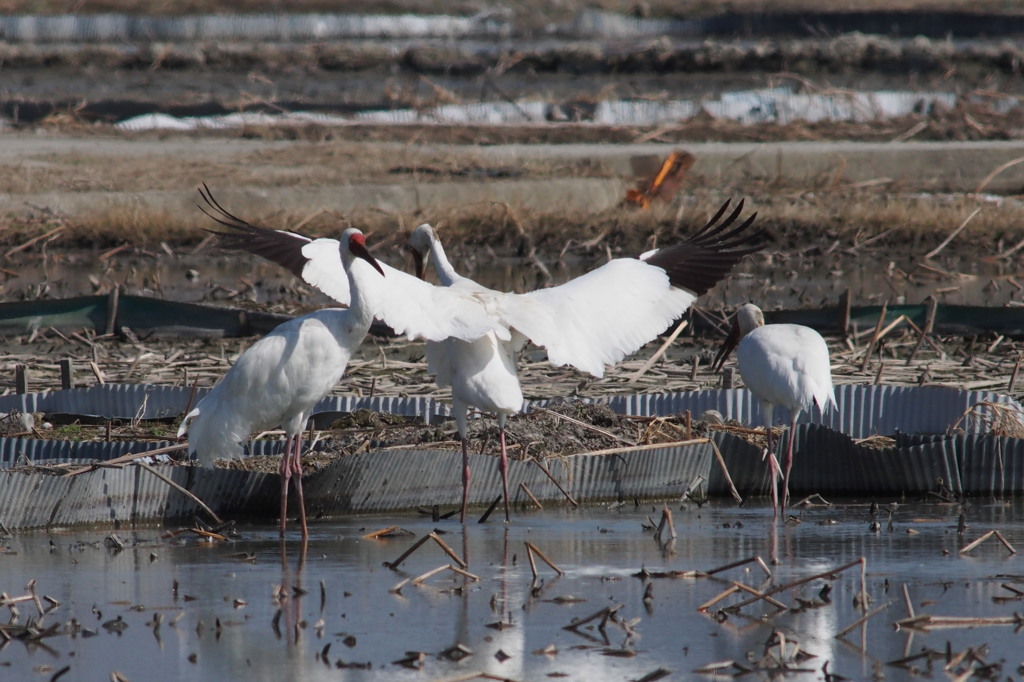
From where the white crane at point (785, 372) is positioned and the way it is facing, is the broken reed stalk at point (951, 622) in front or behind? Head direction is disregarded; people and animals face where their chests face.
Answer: behind

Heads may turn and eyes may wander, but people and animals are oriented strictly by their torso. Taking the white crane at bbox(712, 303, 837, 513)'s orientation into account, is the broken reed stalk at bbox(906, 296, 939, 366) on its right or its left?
on its right

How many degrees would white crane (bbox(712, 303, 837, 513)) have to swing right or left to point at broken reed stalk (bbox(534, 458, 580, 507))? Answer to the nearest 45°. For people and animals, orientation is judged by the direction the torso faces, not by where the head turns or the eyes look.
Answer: approximately 45° to its left

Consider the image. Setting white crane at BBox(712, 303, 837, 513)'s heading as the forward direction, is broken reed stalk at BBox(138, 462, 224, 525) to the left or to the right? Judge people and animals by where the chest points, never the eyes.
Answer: on its left

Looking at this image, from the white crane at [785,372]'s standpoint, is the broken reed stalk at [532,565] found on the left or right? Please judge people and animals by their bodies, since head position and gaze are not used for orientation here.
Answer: on its left

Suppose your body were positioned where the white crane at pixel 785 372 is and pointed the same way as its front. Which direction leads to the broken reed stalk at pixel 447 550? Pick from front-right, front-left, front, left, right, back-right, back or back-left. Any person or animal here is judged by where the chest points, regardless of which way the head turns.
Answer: left

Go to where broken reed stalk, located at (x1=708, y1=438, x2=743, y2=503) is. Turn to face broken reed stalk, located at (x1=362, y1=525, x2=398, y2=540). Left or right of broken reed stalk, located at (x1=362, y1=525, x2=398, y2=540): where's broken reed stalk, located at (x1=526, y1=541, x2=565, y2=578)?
left

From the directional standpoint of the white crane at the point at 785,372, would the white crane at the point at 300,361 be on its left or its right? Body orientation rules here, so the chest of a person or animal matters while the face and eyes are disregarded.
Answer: on its left

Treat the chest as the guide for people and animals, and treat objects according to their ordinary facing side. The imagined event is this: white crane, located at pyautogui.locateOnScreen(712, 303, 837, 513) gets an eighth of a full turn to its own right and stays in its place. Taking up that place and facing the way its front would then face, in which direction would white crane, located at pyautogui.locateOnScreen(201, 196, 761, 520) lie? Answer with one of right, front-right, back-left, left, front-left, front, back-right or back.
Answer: left

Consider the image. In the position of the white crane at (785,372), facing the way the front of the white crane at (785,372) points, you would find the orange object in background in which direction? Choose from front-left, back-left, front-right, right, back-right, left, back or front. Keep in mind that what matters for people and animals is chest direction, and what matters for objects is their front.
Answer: front-right

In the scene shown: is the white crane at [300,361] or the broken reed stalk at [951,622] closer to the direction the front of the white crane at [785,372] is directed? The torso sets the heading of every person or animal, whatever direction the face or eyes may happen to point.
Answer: the white crane

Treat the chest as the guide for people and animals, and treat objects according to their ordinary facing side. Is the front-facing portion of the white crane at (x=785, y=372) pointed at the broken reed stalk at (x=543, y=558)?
no

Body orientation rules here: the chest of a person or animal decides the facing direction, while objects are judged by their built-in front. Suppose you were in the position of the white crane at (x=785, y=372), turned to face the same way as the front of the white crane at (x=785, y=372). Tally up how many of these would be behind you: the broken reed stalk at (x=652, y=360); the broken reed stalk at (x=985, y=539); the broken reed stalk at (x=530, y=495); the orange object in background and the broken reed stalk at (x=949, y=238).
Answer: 1

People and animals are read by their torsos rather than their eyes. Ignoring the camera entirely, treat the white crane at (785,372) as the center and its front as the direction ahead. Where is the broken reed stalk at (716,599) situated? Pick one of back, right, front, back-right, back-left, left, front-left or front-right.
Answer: back-left

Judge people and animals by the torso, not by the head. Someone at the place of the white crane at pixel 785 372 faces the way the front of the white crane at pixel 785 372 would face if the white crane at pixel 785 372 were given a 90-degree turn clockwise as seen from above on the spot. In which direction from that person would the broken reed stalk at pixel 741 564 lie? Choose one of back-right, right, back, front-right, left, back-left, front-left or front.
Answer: back-right

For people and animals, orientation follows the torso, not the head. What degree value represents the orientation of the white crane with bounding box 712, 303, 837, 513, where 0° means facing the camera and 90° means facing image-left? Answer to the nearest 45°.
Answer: approximately 135°

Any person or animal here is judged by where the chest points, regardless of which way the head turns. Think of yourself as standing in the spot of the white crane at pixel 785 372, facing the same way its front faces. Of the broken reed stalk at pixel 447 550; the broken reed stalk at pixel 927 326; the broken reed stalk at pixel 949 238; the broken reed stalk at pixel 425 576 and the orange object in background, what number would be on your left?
2
